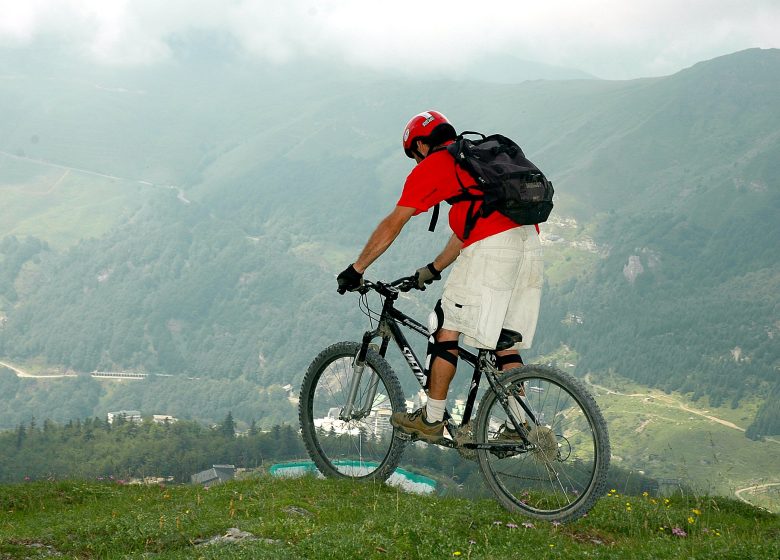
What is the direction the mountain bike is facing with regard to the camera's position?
facing away from the viewer and to the left of the viewer

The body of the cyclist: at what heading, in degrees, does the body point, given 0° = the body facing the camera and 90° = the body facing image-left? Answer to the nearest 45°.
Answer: approximately 135°

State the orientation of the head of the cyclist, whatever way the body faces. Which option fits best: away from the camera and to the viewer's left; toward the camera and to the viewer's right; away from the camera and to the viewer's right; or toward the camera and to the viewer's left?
away from the camera and to the viewer's left

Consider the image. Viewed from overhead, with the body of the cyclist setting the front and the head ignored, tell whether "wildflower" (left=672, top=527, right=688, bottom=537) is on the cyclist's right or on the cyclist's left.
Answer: on the cyclist's right
